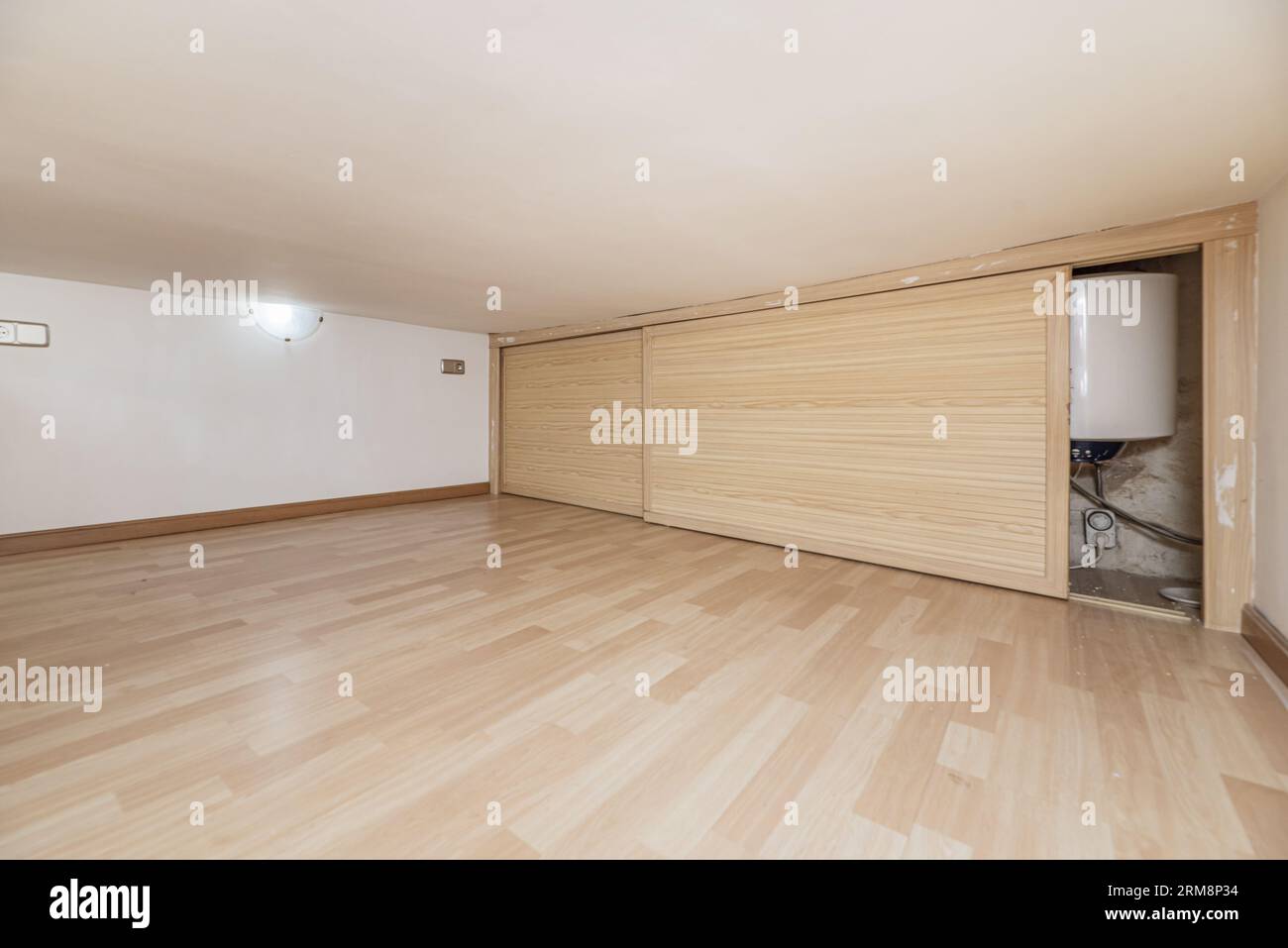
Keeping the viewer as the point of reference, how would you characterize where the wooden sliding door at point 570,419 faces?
facing the viewer and to the left of the viewer

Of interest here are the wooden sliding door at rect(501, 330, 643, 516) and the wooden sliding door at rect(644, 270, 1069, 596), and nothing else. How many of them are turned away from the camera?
0

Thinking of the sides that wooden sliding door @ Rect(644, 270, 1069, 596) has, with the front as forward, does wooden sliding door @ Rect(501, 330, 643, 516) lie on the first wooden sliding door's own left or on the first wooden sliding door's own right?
on the first wooden sliding door's own right

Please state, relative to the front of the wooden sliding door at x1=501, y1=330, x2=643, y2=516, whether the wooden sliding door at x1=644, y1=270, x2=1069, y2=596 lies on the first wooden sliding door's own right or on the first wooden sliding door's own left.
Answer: on the first wooden sliding door's own left
